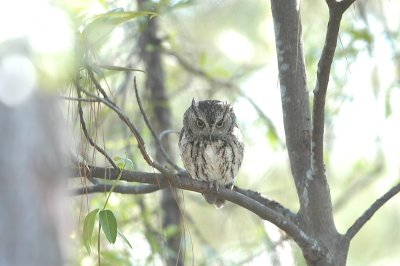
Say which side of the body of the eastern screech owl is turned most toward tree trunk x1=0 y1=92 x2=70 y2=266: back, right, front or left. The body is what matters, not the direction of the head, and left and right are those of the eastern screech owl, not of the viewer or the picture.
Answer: front

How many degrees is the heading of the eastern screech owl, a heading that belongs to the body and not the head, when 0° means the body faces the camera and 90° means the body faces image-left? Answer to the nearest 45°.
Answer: approximately 0°

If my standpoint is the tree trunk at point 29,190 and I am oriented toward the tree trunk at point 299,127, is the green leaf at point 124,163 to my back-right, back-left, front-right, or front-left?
front-left

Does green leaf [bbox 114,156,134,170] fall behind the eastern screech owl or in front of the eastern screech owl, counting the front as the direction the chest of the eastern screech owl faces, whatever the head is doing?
in front
